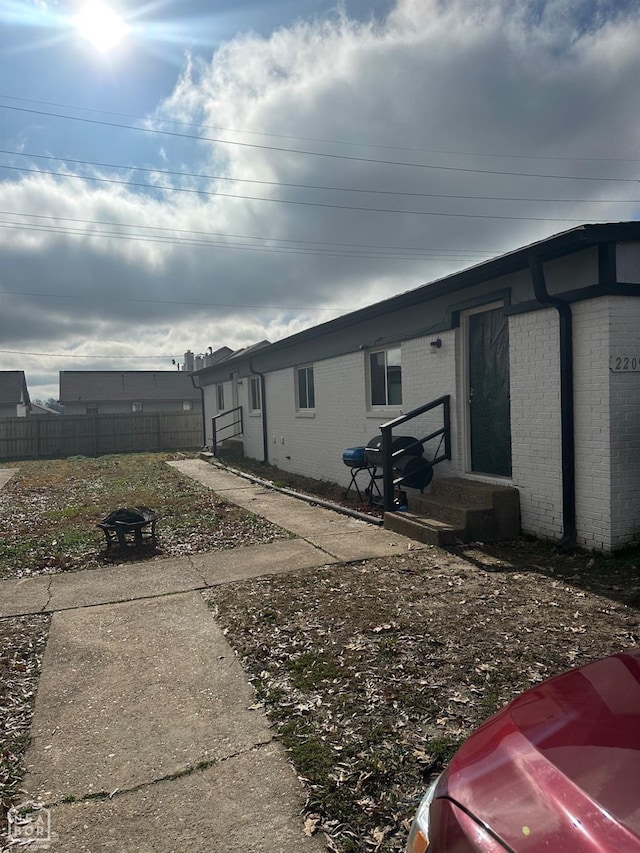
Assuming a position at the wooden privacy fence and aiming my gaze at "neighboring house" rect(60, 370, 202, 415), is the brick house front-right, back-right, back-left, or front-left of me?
back-right

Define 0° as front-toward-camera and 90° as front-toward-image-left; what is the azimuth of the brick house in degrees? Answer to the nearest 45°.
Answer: approximately 45°

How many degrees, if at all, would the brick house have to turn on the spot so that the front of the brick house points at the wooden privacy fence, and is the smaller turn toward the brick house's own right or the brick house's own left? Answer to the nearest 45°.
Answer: approximately 90° to the brick house's own right

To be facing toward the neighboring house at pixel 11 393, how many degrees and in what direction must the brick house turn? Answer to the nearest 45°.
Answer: approximately 90° to its right

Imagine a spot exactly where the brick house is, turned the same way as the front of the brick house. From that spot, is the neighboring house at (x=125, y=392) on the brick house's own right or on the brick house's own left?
on the brick house's own right

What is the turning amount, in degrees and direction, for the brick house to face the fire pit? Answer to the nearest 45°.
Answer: approximately 45° to its right

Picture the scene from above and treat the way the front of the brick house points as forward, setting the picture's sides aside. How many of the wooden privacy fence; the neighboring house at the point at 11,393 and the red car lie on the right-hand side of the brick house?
2

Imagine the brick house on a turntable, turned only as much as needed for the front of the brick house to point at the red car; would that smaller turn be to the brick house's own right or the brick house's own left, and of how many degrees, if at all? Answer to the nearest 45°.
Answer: approximately 45° to the brick house's own left
